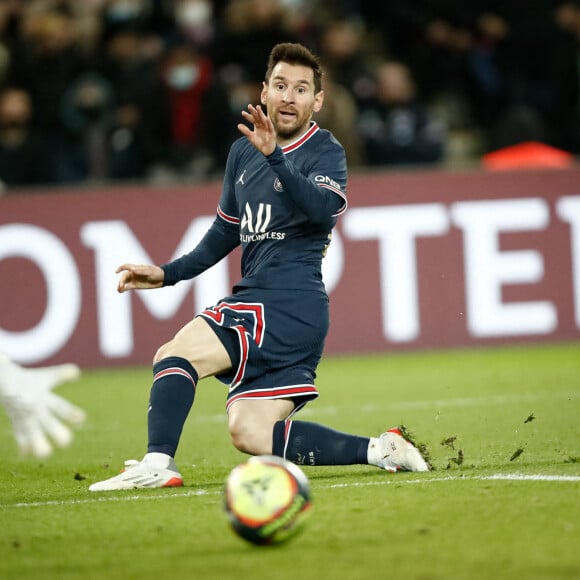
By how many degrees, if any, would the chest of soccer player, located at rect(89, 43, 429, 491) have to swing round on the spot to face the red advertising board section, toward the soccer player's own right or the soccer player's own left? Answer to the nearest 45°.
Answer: approximately 135° to the soccer player's own right

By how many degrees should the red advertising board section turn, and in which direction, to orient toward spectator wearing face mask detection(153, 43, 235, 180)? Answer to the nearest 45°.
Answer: approximately 135° to its right

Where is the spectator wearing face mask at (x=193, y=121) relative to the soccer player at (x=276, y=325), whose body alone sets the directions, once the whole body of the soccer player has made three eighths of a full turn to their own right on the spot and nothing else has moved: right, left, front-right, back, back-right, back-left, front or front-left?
front

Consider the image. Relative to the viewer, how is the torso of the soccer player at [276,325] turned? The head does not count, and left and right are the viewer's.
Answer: facing the viewer and to the left of the viewer

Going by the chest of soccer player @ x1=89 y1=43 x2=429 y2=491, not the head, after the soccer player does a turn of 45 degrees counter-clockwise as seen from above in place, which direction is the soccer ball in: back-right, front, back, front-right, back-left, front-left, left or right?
front

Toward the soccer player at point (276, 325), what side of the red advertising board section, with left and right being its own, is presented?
front

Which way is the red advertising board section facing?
toward the camera

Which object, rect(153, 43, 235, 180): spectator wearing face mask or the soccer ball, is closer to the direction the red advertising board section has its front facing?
the soccer ball

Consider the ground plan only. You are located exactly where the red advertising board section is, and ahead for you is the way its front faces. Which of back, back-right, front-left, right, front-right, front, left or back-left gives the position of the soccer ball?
front

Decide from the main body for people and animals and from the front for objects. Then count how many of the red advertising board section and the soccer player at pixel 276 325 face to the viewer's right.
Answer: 0
